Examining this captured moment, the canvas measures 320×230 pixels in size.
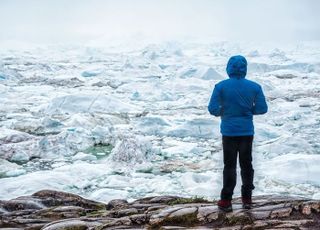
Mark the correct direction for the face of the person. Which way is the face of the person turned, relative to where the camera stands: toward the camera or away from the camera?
away from the camera

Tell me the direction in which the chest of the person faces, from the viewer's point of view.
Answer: away from the camera
